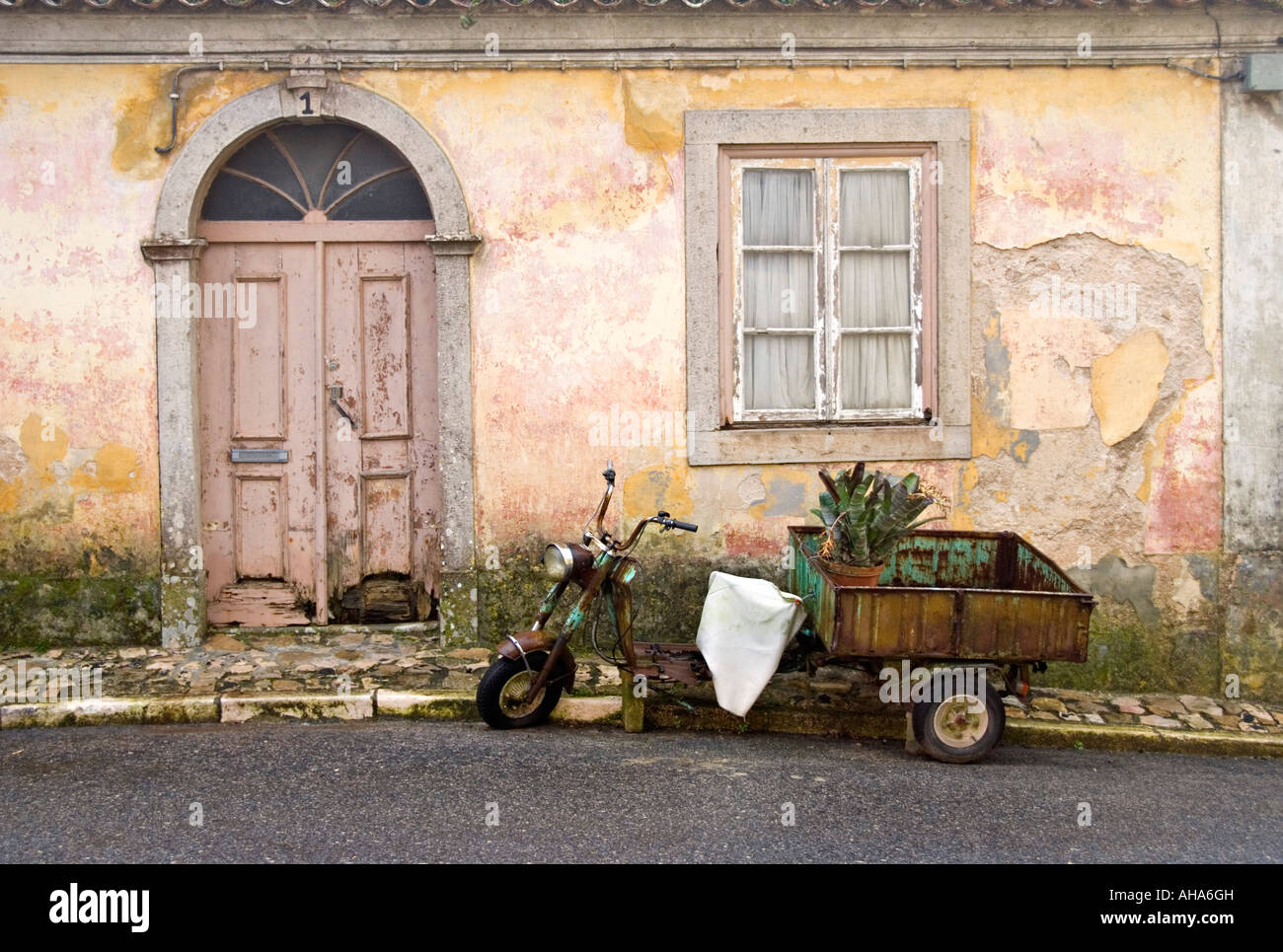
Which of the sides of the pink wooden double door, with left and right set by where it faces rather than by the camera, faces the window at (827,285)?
left

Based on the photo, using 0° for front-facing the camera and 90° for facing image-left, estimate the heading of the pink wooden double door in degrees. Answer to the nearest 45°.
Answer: approximately 0°

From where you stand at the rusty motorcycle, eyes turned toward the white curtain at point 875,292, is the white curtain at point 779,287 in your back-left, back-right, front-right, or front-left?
front-left

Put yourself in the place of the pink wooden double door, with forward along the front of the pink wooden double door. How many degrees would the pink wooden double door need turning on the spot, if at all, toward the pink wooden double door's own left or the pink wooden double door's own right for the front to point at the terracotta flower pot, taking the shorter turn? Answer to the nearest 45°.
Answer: approximately 45° to the pink wooden double door's own left

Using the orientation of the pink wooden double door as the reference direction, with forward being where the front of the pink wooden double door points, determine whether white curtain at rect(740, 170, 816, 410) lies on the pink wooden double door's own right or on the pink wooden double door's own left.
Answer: on the pink wooden double door's own left

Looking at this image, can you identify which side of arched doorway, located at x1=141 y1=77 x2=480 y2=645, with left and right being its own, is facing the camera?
front

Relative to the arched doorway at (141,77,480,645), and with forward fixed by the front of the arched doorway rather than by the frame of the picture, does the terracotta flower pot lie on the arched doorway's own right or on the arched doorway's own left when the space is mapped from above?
on the arched doorway's own left

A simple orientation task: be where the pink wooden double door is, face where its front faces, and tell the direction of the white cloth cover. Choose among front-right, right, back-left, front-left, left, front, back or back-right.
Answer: front-left
